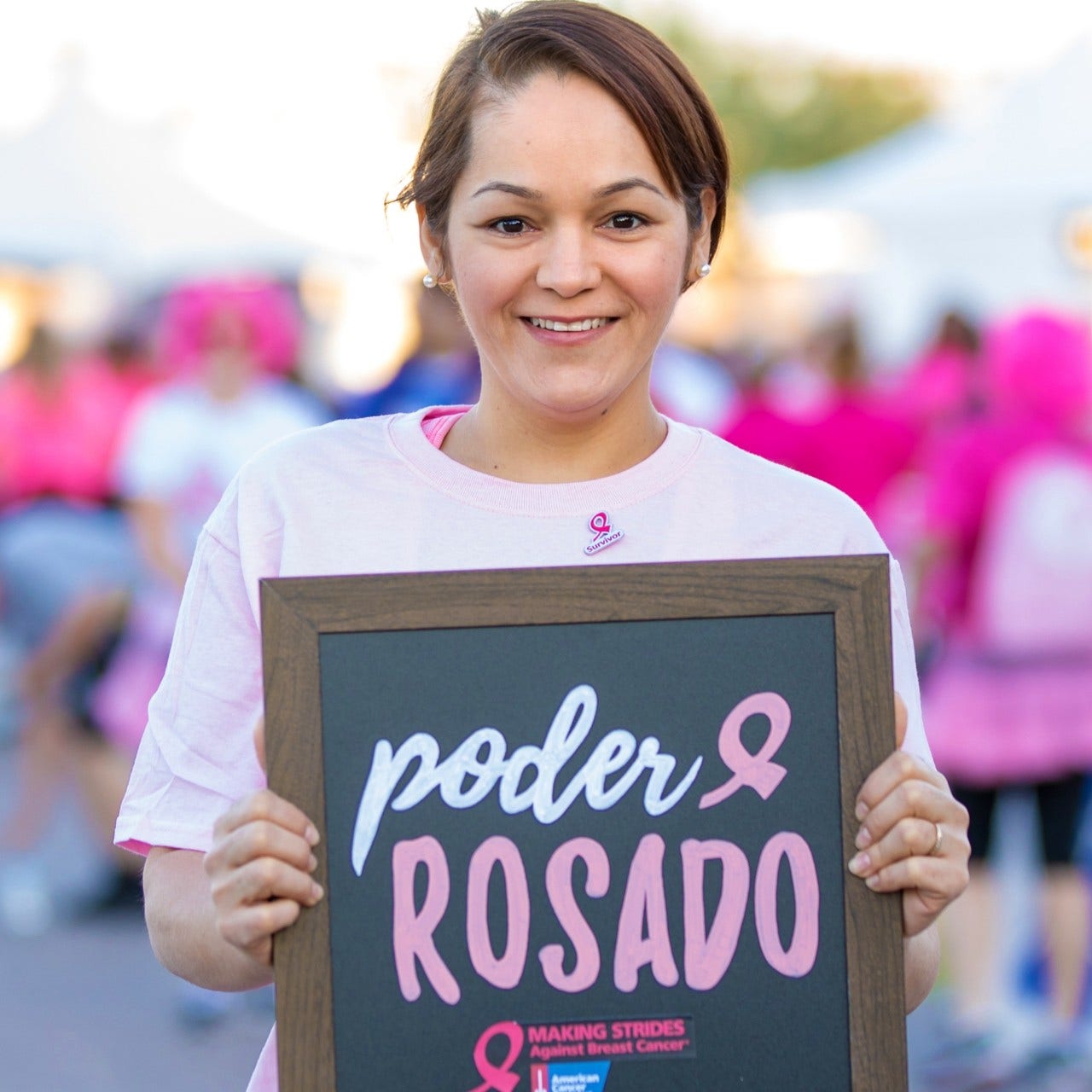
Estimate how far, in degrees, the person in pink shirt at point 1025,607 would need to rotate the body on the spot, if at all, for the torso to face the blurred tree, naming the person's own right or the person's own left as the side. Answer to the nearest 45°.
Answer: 0° — they already face it

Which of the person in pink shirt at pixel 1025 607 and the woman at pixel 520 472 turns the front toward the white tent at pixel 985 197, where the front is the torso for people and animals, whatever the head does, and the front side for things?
the person in pink shirt

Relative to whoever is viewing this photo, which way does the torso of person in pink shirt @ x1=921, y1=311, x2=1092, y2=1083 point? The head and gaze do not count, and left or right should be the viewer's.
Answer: facing away from the viewer

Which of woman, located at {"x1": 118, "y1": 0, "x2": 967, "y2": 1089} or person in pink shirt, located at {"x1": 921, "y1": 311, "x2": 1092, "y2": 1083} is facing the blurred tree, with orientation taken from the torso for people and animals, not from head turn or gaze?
the person in pink shirt

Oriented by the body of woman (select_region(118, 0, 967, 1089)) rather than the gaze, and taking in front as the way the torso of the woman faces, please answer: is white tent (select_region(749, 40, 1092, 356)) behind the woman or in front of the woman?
behind

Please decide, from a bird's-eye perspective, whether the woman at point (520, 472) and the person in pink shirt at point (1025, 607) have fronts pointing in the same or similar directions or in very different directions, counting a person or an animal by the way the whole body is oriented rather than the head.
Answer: very different directions

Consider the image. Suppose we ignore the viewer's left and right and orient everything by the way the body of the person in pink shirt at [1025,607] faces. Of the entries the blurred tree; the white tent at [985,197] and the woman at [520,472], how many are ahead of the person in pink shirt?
2

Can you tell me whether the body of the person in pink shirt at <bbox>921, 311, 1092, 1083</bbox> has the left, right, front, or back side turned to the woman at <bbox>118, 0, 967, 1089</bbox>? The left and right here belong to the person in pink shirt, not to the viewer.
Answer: back

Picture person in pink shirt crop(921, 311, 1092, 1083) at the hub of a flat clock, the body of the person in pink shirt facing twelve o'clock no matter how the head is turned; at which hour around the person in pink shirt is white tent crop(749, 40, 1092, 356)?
The white tent is roughly at 12 o'clock from the person in pink shirt.

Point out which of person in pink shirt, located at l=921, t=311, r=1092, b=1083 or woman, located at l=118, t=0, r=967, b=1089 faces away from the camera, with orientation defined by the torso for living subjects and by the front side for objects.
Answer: the person in pink shirt

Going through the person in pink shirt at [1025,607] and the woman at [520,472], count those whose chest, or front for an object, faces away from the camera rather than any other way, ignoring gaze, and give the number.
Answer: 1

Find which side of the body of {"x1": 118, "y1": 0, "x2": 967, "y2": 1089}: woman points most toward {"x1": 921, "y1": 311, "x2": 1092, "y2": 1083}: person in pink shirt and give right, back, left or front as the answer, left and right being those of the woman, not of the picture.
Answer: back
